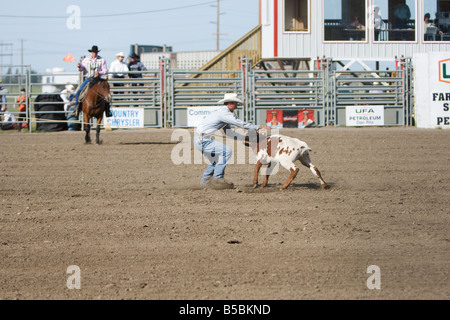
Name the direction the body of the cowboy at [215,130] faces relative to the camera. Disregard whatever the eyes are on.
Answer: to the viewer's right

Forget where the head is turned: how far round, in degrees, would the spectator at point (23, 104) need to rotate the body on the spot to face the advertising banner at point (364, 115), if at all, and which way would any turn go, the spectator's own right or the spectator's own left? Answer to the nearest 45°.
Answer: approximately 90° to the spectator's own left

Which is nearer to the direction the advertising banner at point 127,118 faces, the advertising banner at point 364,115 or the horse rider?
the horse rider

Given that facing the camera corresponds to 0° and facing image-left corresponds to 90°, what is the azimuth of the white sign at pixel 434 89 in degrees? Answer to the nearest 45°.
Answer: approximately 0°

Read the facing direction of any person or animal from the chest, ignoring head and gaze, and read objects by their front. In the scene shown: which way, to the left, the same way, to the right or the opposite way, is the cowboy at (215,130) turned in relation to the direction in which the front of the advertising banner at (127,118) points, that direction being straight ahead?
to the left

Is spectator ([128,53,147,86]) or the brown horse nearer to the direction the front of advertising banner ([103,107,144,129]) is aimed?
the brown horse

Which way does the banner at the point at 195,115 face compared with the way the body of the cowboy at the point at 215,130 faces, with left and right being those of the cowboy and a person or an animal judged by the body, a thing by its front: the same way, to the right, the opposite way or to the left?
to the right

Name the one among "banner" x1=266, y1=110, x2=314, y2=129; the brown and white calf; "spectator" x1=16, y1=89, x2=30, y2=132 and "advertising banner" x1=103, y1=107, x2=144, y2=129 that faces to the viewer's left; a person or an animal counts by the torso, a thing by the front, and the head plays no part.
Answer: the brown and white calf

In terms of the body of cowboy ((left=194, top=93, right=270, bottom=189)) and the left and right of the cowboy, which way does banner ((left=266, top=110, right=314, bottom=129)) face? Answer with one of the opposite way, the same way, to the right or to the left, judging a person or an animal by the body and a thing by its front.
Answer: to the right

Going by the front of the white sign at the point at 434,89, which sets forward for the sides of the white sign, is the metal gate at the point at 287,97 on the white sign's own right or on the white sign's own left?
on the white sign's own right

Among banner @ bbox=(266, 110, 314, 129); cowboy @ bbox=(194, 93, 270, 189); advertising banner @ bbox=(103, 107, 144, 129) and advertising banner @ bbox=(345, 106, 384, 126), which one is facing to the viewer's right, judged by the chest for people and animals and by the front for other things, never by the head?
the cowboy
